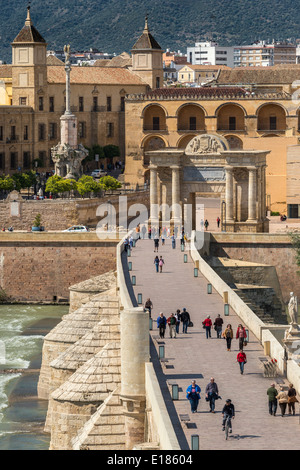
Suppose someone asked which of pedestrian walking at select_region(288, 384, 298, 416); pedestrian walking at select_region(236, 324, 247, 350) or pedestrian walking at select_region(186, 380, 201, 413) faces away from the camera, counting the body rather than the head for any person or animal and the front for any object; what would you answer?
pedestrian walking at select_region(288, 384, 298, 416)

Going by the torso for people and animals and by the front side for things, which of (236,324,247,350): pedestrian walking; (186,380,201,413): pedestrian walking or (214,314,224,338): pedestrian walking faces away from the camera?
(214,314,224,338): pedestrian walking

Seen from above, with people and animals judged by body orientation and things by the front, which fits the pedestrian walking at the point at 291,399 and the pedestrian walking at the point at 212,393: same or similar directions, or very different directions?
very different directions

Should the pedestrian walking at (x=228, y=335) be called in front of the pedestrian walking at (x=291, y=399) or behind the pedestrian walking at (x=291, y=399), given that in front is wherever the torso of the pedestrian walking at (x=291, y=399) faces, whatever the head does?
in front

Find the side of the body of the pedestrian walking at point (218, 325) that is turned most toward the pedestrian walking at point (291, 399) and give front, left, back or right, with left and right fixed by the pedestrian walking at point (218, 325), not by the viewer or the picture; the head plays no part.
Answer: back

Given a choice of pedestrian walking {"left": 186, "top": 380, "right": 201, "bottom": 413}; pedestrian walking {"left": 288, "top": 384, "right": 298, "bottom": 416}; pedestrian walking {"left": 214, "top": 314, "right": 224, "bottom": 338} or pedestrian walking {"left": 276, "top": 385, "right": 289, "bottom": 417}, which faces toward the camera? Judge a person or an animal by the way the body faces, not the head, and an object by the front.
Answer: pedestrian walking {"left": 186, "top": 380, "right": 201, "bottom": 413}

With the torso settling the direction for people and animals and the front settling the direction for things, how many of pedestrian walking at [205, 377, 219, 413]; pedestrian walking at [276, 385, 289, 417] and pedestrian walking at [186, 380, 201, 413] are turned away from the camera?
1

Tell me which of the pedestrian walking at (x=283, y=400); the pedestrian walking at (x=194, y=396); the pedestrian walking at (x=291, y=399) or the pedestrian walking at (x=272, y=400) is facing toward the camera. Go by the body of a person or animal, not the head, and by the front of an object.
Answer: the pedestrian walking at (x=194, y=396)

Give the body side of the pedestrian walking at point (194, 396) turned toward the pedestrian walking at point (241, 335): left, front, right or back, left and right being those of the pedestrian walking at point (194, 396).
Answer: back

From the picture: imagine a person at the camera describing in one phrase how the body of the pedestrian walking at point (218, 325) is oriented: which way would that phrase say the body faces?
away from the camera

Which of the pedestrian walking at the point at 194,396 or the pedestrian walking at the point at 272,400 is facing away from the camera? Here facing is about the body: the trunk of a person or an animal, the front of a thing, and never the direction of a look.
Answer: the pedestrian walking at the point at 272,400
